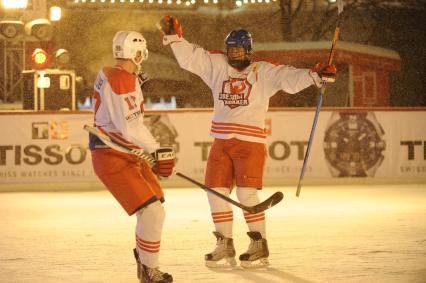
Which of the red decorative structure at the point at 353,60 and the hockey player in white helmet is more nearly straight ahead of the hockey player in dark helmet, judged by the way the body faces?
the hockey player in white helmet

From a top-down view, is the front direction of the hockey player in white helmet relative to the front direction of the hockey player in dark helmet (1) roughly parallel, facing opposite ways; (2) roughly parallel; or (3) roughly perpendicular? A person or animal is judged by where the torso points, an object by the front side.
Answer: roughly perpendicular

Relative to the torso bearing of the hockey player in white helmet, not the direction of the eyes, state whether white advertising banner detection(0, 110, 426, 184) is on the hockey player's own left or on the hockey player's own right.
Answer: on the hockey player's own left

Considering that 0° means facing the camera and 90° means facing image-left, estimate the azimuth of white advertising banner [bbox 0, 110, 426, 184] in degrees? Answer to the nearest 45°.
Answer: approximately 0°

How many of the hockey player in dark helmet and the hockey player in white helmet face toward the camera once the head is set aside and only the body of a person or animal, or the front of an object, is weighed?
1

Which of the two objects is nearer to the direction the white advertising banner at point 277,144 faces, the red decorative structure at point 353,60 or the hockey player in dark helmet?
the hockey player in dark helmet

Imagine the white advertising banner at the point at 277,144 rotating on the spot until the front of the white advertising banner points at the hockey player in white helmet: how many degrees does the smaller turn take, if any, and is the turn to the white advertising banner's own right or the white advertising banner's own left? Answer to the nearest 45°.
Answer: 0° — it already faces them

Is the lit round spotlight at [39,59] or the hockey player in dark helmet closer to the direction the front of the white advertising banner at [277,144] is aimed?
the hockey player in dark helmet

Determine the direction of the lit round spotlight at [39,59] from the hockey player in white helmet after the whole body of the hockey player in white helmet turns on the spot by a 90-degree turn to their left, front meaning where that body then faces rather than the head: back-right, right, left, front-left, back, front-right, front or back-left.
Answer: front

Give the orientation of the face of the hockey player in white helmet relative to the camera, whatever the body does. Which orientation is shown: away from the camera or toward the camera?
away from the camera

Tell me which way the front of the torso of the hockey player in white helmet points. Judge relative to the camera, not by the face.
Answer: to the viewer's right
